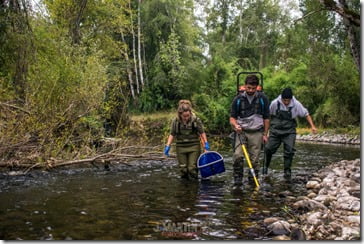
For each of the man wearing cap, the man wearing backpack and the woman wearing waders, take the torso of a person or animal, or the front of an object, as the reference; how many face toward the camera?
3

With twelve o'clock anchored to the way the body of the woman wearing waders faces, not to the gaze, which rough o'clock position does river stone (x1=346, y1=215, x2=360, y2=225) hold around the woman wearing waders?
The river stone is roughly at 11 o'clock from the woman wearing waders.

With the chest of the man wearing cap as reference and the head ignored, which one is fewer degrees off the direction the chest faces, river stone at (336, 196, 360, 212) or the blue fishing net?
the river stone

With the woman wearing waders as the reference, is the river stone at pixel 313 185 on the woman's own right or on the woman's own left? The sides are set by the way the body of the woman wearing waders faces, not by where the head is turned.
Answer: on the woman's own left

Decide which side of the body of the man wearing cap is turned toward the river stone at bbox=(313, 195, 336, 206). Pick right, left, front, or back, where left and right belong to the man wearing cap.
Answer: front

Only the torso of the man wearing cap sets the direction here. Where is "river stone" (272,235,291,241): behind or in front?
in front

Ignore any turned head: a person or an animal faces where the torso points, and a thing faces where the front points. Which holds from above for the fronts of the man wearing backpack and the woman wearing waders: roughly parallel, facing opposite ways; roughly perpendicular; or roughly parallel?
roughly parallel

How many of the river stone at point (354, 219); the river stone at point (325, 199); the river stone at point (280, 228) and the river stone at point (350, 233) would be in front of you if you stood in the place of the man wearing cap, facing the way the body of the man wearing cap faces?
4

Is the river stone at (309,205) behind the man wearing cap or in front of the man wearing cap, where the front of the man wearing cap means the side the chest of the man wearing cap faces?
in front

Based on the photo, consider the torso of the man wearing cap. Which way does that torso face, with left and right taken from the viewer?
facing the viewer

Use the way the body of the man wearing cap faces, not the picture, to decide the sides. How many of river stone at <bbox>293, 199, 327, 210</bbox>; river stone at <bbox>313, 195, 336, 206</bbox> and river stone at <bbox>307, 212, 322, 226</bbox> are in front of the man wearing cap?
3

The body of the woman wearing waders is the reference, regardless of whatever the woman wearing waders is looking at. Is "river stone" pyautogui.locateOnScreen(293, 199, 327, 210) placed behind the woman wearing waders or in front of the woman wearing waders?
in front
